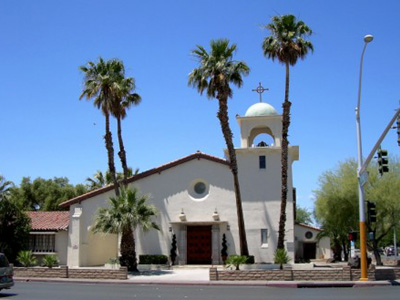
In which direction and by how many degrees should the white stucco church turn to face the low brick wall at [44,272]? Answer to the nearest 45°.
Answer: approximately 45° to its right

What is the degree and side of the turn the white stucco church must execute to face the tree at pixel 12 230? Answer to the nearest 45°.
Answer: approximately 90° to its right

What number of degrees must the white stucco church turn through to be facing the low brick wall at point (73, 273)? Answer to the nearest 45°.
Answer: approximately 45° to its right

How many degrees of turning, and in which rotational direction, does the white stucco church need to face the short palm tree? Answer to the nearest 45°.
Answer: approximately 45° to its right

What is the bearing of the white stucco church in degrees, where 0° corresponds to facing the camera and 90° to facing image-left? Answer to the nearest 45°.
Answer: approximately 0°

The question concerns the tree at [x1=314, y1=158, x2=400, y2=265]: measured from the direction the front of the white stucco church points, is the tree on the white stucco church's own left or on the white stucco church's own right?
on the white stucco church's own left

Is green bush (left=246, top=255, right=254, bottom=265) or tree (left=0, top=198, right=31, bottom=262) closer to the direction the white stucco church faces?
the green bush

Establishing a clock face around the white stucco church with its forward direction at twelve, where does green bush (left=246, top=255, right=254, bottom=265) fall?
The green bush is roughly at 11 o'clock from the white stucco church.

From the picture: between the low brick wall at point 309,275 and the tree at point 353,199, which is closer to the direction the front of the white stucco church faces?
the low brick wall
